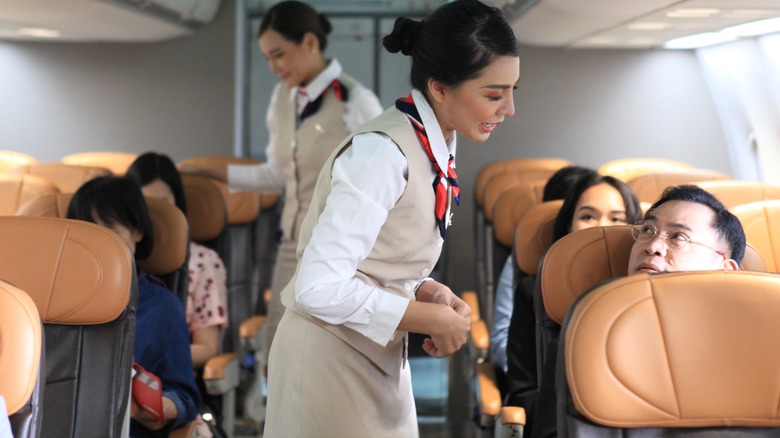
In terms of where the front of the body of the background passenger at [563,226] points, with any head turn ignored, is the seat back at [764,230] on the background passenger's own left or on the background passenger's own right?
on the background passenger's own left

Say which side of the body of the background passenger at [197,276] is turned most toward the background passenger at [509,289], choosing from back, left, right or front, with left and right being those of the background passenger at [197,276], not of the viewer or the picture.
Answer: left

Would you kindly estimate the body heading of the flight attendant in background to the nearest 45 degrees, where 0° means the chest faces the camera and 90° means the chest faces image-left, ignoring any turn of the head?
approximately 45°

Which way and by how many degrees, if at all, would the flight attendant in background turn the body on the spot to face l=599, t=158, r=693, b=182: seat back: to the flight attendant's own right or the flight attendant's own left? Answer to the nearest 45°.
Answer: approximately 180°

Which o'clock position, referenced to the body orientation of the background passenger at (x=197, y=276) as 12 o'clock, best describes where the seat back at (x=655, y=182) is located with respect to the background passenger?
The seat back is roughly at 9 o'clock from the background passenger.

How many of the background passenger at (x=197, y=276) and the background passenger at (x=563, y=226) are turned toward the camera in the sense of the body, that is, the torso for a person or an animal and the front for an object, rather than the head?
2

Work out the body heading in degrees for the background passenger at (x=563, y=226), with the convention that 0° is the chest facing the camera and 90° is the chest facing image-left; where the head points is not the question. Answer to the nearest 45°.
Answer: approximately 0°
